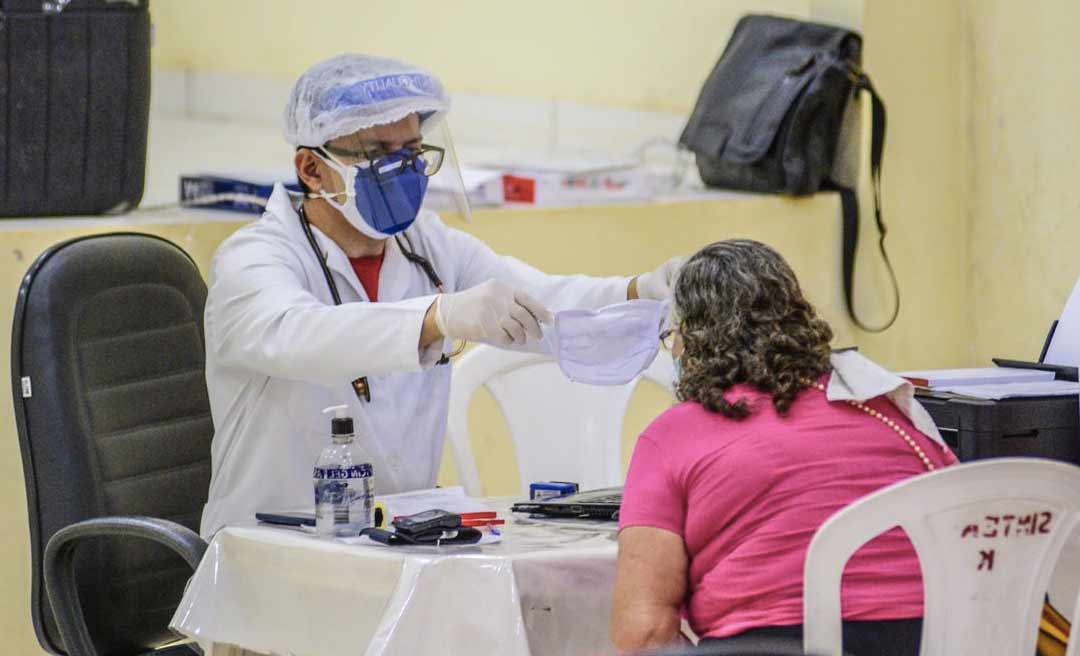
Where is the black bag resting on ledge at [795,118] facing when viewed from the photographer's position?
facing the viewer and to the left of the viewer

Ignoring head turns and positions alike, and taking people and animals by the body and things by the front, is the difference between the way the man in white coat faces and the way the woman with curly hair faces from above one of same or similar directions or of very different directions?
very different directions

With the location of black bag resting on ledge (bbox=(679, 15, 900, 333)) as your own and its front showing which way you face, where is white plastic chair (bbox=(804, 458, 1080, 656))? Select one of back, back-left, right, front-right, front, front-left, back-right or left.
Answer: front-left

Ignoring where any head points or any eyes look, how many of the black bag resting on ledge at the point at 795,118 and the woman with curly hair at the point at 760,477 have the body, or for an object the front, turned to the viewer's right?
0

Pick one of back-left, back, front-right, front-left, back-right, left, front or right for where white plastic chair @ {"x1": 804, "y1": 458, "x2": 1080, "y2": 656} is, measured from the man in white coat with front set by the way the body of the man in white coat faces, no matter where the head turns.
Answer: front

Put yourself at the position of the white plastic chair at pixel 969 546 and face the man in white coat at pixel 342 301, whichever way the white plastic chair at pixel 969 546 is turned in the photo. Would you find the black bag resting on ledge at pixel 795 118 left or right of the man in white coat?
right

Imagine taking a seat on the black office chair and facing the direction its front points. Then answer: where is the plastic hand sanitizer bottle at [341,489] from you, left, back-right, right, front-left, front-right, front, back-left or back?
front

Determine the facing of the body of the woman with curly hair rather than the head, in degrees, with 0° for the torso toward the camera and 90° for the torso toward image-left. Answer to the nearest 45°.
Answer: approximately 135°

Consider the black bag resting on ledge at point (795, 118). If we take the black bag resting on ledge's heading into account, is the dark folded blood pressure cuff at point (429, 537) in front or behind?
in front

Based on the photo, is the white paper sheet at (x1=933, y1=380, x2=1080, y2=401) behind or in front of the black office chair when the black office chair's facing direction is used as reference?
in front

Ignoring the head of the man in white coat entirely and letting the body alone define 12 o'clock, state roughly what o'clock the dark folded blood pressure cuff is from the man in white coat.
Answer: The dark folded blood pressure cuff is roughly at 1 o'clock from the man in white coat.

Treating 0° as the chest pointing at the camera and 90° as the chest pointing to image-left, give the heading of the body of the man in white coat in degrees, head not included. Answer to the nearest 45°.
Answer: approximately 315°

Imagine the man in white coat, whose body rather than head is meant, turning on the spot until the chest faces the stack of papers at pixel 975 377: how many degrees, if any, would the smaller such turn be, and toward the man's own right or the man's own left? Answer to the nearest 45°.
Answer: approximately 45° to the man's own left

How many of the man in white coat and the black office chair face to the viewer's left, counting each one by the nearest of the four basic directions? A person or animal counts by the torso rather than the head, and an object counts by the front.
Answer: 0

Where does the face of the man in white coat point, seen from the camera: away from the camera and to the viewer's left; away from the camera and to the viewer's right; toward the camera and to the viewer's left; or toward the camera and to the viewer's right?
toward the camera and to the viewer's right

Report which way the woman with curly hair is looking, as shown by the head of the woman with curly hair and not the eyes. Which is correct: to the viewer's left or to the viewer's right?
to the viewer's left

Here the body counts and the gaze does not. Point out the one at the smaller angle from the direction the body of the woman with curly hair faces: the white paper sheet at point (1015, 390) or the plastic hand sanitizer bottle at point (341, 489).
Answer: the plastic hand sanitizer bottle
